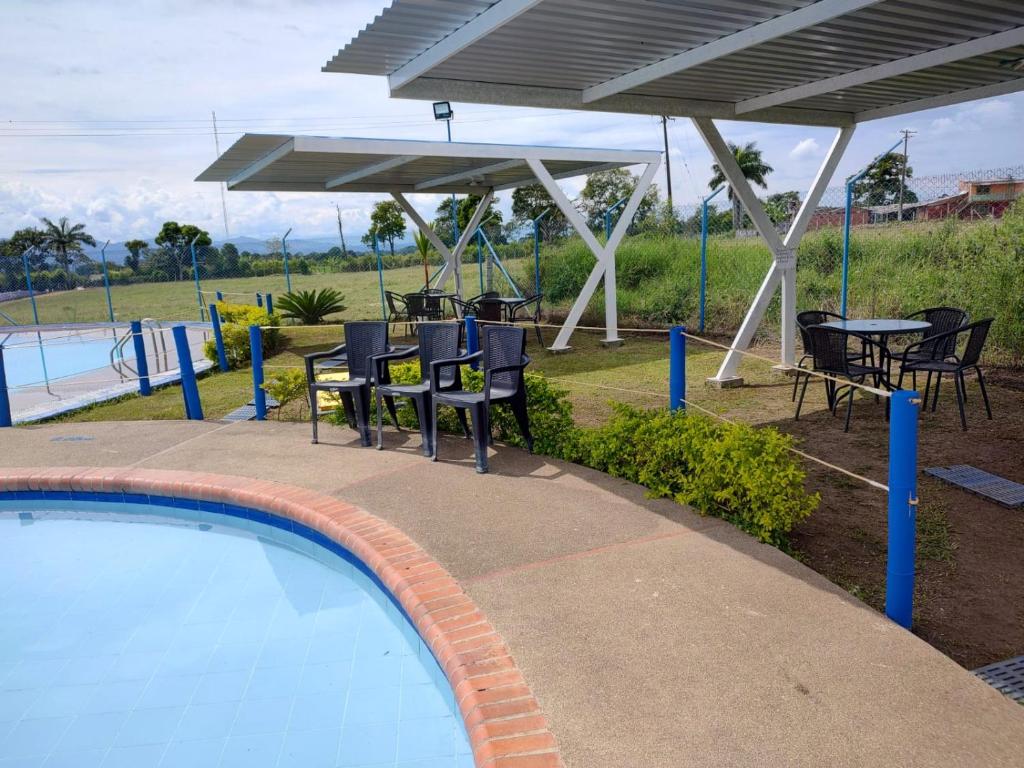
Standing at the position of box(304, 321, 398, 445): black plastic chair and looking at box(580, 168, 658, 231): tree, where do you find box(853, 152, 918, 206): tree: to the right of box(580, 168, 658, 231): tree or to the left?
right

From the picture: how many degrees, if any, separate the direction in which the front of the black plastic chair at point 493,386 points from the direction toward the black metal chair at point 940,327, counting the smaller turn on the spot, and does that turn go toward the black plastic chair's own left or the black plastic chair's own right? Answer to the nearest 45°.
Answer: approximately 135° to the black plastic chair's own left

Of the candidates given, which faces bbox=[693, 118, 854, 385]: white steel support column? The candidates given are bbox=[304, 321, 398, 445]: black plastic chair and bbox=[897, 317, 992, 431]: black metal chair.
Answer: the black metal chair

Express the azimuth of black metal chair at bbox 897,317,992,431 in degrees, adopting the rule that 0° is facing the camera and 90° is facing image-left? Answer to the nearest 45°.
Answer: approximately 135°

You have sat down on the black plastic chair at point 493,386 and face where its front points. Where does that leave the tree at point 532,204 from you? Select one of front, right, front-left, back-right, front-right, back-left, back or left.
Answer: back-right

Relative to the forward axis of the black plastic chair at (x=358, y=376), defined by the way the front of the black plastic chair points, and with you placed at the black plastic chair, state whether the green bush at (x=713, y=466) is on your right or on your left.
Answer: on your left

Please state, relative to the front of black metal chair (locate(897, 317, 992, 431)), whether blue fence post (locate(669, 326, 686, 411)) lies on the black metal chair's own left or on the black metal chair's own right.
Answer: on the black metal chair's own left

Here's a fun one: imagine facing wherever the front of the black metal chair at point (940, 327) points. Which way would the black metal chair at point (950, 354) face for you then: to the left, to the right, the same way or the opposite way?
to the right

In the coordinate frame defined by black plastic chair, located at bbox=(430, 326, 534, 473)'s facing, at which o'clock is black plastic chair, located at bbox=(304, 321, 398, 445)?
black plastic chair, located at bbox=(304, 321, 398, 445) is roughly at 3 o'clock from black plastic chair, located at bbox=(430, 326, 534, 473).
